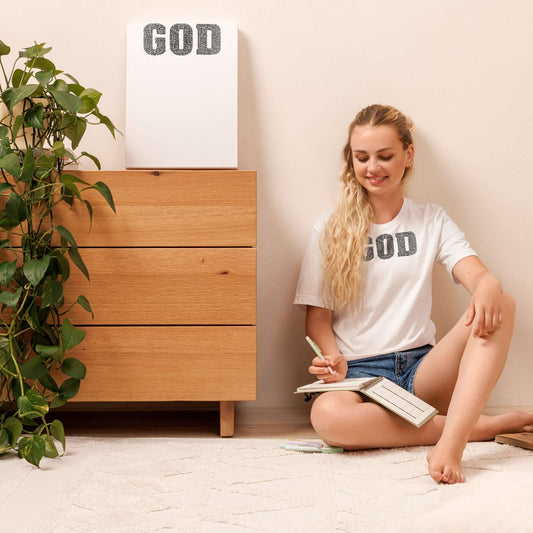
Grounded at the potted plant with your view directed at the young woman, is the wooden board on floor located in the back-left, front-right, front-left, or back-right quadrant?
front-right

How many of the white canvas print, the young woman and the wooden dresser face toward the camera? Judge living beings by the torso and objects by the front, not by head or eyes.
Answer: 3

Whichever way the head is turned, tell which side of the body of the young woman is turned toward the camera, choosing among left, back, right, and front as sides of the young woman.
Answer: front

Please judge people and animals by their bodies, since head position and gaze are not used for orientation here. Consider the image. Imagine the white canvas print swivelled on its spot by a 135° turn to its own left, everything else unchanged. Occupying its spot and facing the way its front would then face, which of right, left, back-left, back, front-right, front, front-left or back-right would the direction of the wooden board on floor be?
right

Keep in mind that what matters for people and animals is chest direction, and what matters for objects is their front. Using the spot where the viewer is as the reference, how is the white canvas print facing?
facing the viewer

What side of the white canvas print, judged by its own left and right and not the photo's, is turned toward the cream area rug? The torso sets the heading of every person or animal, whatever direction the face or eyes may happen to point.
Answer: front

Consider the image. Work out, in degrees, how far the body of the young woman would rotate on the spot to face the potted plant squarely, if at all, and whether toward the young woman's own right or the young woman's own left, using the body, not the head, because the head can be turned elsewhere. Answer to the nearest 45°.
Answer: approximately 45° to the young woman's own right
